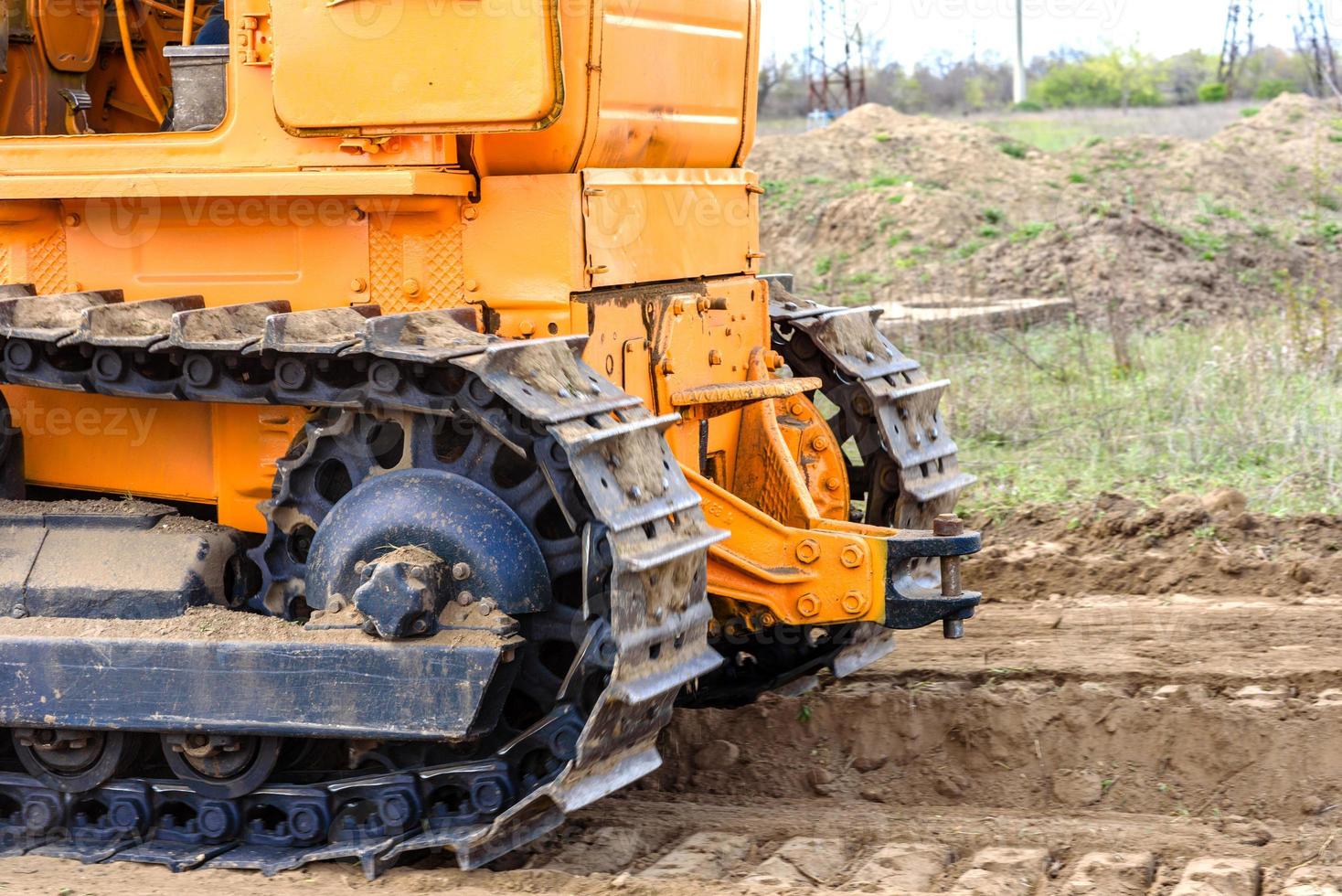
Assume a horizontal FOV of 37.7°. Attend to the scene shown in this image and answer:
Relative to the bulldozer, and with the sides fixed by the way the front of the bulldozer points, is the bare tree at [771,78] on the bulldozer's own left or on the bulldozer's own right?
on the bulldozer's own right

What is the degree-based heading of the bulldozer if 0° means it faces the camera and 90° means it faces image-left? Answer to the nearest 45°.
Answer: approximately 135°

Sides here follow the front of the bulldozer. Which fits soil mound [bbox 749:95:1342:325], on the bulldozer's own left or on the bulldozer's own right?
on the bulldozer's own right

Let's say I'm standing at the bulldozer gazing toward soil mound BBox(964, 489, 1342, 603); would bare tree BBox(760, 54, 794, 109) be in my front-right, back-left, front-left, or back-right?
front-left

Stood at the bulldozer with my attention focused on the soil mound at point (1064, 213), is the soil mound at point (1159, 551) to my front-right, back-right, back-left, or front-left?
front-right
